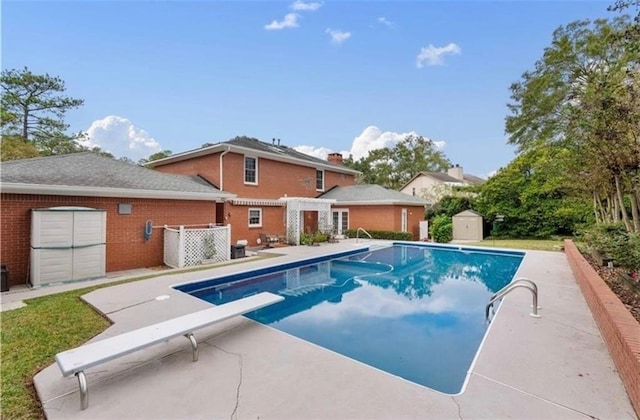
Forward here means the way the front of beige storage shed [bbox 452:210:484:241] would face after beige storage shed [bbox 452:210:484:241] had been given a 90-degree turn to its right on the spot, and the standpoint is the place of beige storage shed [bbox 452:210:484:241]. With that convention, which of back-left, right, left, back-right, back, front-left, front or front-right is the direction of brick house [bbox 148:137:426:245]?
front-left

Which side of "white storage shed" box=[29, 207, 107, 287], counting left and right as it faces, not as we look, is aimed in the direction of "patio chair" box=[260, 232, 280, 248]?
left

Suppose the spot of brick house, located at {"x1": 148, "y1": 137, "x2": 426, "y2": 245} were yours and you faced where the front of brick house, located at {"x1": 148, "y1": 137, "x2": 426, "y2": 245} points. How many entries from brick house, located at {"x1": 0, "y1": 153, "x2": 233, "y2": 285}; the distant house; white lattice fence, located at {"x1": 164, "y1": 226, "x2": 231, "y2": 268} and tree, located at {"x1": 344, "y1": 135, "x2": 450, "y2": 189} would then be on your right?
2

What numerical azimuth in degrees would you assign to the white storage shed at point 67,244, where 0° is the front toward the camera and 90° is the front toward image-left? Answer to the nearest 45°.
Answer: approximately 315°

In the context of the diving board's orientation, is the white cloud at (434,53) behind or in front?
in front

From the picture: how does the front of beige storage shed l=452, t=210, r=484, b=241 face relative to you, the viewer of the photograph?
facing the viewer

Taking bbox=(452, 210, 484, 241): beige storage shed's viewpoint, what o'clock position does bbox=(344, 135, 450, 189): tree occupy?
The tree is roughly at 5 o'clock from the beige storage shed.

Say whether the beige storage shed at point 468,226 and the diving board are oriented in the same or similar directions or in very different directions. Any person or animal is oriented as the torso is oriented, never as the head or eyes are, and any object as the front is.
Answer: very different directions

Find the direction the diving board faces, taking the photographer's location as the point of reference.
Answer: facing away from the viewer and to the right of the viewer

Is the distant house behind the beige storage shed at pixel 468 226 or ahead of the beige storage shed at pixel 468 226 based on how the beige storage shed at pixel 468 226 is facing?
behind

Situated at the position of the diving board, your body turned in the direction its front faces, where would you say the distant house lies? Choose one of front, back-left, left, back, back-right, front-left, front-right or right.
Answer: front

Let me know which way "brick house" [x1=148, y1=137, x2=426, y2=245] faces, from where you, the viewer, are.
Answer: facing away from the viewer and to the left of the viewer

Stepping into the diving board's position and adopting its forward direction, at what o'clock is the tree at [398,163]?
The tree is roughly at 12 o'clock from the diving board.

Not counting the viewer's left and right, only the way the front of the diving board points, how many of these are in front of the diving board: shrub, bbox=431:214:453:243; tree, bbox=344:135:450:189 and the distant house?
3

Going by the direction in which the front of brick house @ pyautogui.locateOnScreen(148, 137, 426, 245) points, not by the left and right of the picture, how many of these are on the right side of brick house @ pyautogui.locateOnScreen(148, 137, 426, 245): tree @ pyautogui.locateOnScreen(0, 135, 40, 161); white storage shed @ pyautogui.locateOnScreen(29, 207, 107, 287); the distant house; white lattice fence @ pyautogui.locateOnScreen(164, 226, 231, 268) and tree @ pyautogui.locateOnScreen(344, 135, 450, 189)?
2
